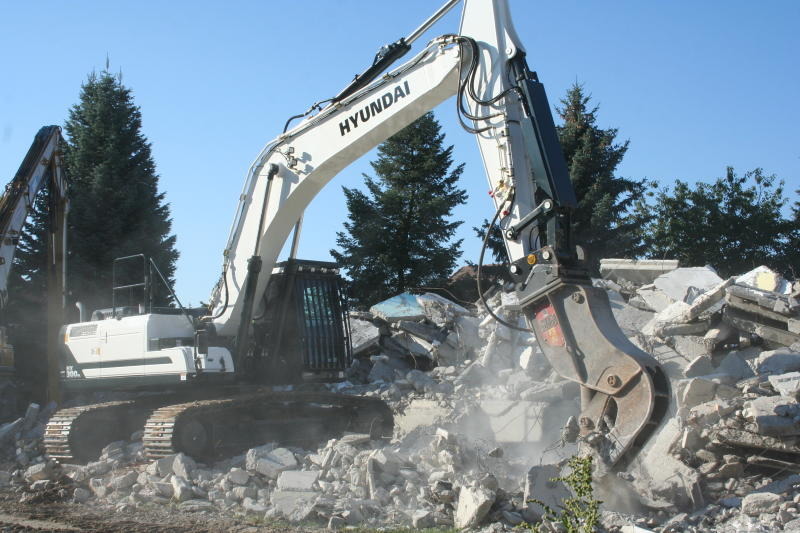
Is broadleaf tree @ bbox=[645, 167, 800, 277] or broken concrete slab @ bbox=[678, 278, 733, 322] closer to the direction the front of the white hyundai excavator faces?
the broken concrete slab

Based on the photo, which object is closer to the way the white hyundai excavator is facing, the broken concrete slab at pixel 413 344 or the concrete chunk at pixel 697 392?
the concrete chunk

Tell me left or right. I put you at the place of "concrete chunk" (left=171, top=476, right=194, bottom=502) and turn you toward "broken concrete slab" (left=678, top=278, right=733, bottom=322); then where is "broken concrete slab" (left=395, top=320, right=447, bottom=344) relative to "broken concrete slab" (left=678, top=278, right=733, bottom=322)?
left

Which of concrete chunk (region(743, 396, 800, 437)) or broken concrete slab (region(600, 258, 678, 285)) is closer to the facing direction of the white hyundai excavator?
the concrete chunk

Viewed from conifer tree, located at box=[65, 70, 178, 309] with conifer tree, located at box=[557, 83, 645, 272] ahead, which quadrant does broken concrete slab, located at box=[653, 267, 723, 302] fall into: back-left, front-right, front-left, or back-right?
front-right

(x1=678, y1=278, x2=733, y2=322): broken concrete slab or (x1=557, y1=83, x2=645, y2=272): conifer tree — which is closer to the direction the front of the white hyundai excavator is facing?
the broken concrete slab

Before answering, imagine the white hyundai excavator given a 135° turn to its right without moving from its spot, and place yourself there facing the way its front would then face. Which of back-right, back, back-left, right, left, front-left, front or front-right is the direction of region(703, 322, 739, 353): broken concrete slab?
back

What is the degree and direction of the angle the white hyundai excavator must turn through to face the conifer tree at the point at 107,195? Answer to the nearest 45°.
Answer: approximately 180°

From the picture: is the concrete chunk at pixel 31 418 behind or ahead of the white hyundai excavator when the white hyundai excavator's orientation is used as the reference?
behind

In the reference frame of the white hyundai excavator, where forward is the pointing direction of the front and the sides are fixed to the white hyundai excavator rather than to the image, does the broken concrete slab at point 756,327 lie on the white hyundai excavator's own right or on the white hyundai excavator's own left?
on the white hyundai excavator's own left

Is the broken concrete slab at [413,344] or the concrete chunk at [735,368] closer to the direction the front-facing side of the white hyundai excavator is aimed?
the concrete chunk

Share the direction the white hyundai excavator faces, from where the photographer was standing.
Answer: facing the viewer and to the right of the viewer
